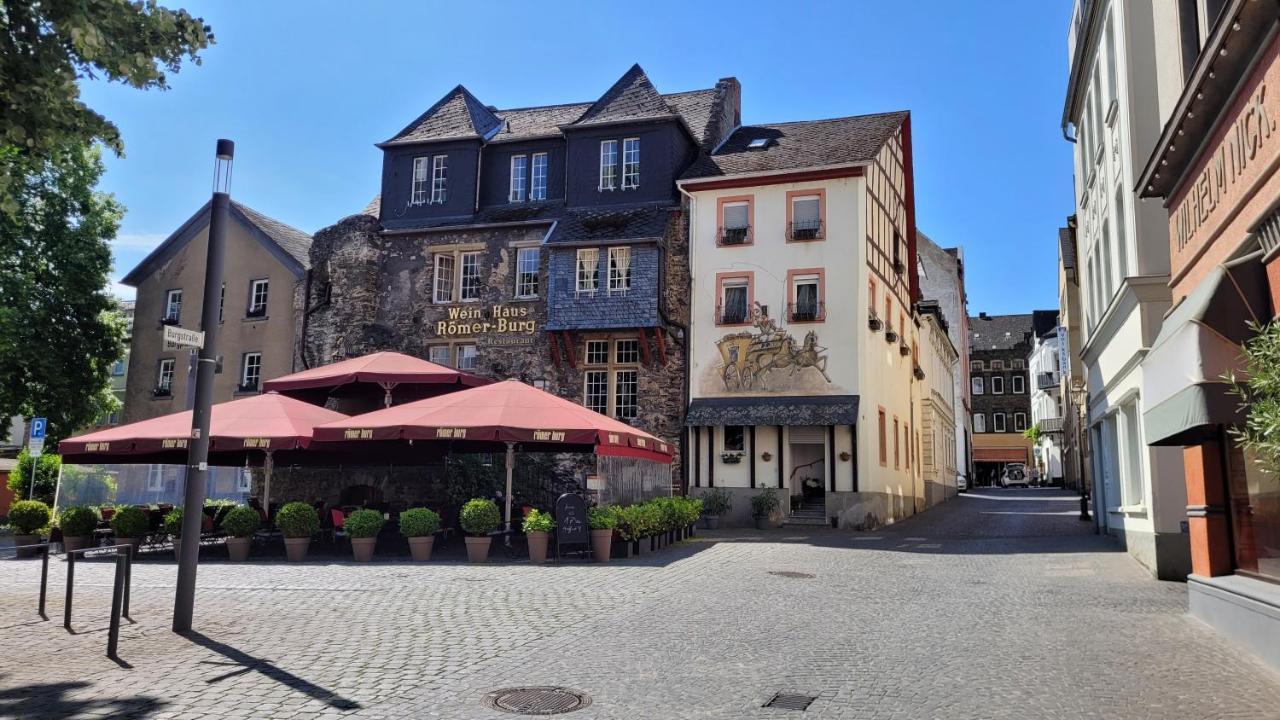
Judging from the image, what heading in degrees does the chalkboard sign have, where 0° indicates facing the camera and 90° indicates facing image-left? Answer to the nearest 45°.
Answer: approximately 0°

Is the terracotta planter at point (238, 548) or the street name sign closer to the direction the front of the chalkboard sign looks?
the street name sign

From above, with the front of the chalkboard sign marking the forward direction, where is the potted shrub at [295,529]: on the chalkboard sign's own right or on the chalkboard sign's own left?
on the chalkboard sign's own right

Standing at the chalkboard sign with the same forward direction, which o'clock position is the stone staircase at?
The stone staircase is roughly at 7 o'clock from the chalkboard sign.

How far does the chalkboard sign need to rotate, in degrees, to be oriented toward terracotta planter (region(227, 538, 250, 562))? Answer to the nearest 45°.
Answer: approximately 90° to its right

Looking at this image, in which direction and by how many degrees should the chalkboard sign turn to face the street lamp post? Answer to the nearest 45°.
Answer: approximately 45° to its right

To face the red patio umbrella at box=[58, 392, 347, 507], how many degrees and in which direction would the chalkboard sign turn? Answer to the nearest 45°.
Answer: approximately 90° to its right

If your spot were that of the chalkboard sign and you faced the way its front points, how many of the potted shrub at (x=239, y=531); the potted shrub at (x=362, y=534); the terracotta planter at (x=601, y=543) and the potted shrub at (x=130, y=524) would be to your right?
3

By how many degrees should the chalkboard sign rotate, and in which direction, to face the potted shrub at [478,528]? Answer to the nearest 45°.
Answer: approximately 90° to its right

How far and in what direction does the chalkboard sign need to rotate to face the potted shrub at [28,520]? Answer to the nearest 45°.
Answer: approximately 90° to its right

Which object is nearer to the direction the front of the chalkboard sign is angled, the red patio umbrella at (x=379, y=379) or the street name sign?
the street name sign

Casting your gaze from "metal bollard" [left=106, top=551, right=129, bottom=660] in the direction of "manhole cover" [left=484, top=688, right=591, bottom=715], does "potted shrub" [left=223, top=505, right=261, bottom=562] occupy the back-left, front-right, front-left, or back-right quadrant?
back-left

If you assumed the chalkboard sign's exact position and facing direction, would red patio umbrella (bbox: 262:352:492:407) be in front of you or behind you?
behind
